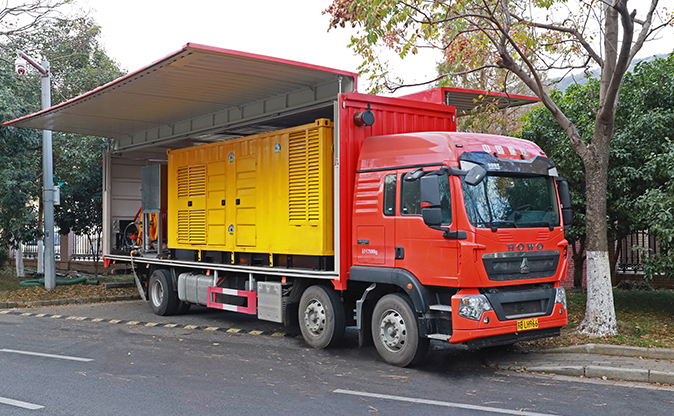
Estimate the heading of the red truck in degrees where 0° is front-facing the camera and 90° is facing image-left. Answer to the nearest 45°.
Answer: approximately 315°

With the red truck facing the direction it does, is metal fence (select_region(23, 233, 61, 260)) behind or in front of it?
behind
